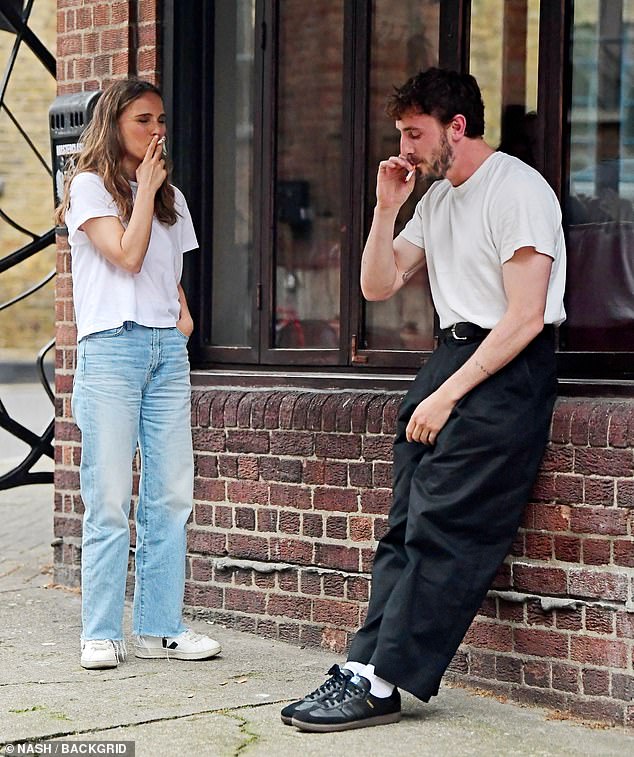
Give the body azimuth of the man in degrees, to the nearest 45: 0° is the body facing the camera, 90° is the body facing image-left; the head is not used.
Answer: approximately 45°

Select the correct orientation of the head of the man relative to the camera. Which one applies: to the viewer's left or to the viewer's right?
to the viewer's left

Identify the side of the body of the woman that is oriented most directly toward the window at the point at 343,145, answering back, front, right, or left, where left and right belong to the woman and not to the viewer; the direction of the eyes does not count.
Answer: left
